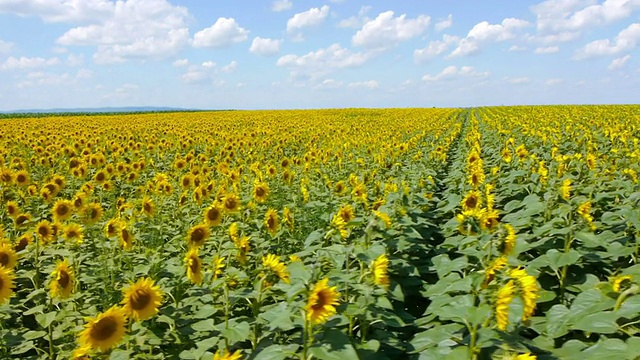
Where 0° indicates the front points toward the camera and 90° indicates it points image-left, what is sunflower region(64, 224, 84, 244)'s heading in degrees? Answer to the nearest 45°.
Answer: approximately 0°

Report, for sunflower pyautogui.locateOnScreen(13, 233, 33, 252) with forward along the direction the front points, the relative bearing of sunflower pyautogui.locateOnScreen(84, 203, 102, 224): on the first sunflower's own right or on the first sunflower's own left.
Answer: on the first sunflower's own left
